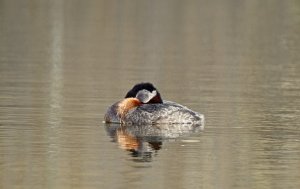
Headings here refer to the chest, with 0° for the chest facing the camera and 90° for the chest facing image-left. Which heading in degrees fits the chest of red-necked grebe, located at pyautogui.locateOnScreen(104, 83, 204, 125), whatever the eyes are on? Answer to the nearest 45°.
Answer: approximately 90°
